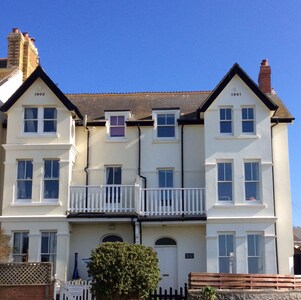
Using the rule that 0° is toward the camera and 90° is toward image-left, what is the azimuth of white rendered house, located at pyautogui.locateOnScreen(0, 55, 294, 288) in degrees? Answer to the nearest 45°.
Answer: approximately 0°

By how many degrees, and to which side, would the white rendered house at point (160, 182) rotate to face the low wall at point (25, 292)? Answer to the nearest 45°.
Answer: approximately 45° to its right

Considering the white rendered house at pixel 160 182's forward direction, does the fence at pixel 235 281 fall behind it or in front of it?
in front

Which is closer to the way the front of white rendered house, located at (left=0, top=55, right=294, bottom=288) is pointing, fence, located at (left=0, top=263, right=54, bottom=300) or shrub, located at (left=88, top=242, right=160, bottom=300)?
the shrub

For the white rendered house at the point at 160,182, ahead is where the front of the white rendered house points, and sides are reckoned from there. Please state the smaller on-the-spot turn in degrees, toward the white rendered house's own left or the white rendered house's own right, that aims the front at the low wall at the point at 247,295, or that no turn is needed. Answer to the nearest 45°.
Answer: approximately 45° to the white rendered house's own left
